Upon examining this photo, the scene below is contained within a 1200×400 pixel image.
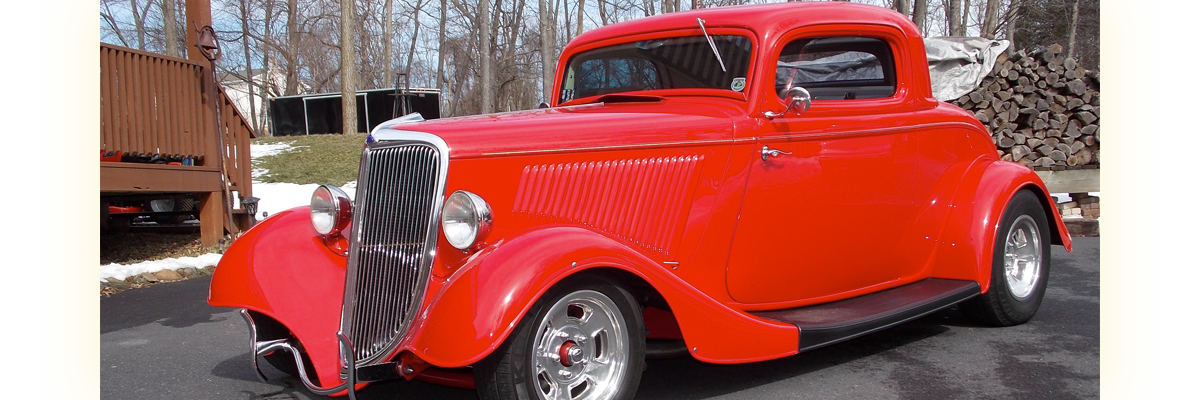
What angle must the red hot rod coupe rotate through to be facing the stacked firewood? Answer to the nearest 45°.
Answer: approximately 180°

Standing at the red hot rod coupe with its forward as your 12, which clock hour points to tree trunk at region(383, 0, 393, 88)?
The tree trunk is roughly at 4 o'clock from the red hot rod coupe.

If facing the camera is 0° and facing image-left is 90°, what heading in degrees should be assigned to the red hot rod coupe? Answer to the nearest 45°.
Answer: approximately 45°

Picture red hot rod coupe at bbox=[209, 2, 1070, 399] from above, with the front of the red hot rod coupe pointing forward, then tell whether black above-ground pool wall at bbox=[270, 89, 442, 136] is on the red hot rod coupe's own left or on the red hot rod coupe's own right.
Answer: on the red hot rod coupe's own right

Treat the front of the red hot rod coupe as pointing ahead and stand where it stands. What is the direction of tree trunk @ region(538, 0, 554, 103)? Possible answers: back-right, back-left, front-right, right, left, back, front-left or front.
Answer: back-right

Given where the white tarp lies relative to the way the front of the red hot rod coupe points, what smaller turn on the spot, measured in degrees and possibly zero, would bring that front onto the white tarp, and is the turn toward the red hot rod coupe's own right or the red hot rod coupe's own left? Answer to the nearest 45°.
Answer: approximately 180°

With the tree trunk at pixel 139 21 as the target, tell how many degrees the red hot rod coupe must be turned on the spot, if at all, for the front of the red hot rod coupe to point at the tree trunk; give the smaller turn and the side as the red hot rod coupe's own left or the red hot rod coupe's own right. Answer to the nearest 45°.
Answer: approximately 90° to the red hot rod coupe's own right

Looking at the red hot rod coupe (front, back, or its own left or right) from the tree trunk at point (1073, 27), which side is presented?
back
